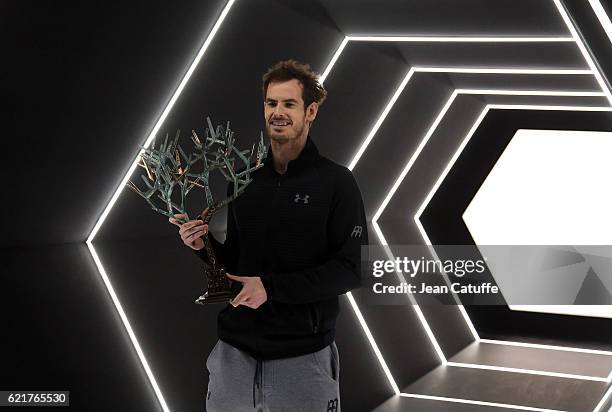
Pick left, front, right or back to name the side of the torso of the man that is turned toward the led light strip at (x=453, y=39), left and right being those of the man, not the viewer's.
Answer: back

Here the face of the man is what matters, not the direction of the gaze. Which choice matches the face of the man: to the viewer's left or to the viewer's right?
to the viewer's left

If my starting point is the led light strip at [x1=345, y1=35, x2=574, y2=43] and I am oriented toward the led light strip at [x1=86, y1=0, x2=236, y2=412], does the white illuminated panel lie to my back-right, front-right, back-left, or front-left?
back-right

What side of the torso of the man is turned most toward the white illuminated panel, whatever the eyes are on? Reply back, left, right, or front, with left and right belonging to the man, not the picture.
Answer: back

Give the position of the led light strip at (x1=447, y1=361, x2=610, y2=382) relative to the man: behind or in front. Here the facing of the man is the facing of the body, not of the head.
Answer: behind

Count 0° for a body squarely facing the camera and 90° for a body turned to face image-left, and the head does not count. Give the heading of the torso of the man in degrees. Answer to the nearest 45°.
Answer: approximately 45°
